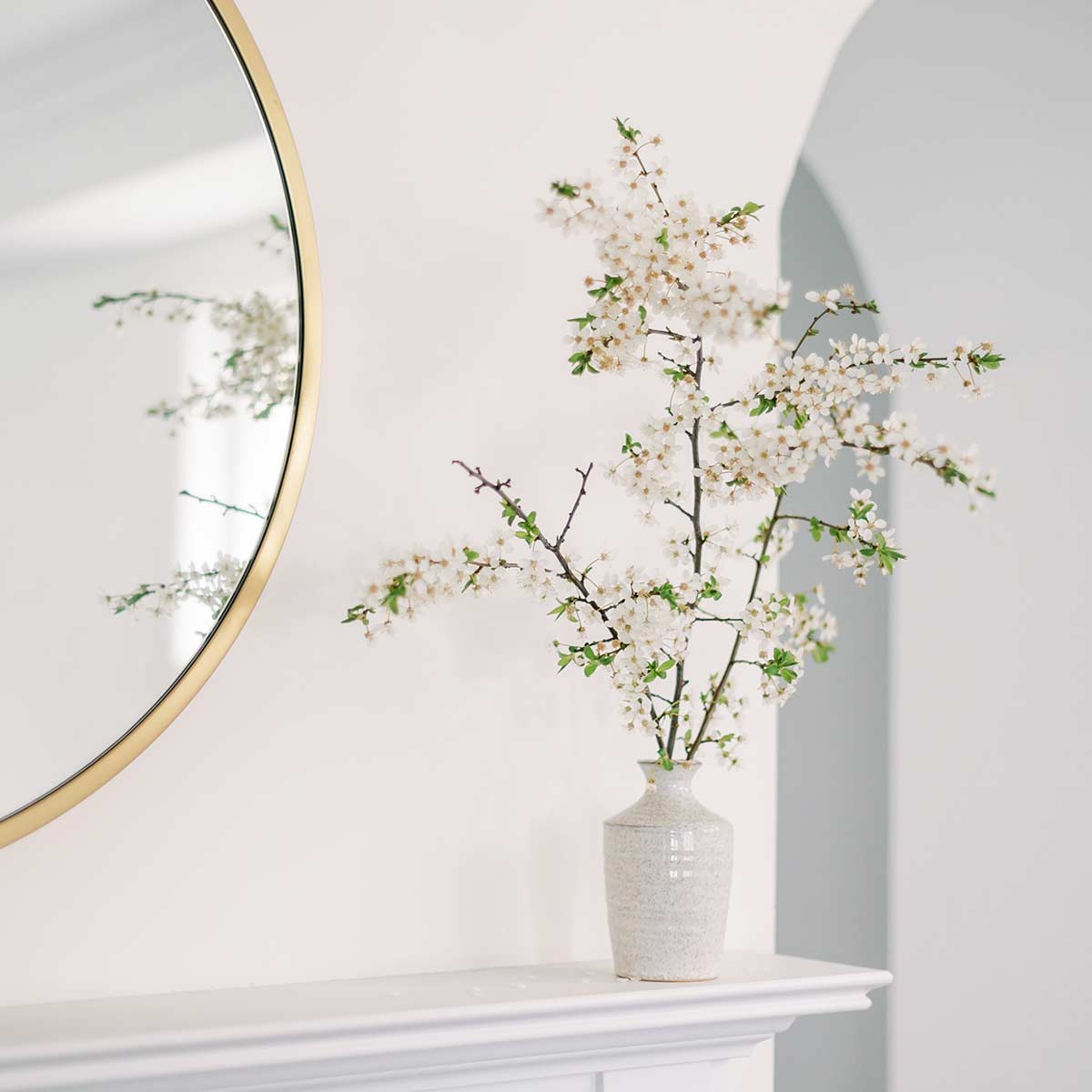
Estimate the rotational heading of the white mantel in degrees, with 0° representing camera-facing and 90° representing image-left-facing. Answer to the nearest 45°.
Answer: approximately 315°
